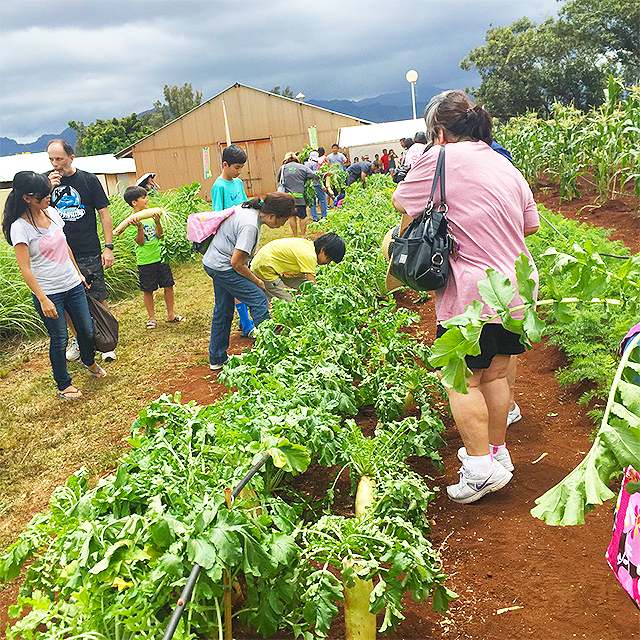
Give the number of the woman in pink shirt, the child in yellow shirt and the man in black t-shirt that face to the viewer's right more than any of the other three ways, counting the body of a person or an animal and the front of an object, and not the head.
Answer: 1

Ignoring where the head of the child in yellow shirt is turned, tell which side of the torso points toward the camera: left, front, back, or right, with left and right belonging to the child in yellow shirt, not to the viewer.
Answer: right

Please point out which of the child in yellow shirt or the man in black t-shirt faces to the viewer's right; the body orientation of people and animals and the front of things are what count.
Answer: the child in yellow shirt

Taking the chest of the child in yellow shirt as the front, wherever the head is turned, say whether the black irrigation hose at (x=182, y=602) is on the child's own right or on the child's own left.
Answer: on the child's own right

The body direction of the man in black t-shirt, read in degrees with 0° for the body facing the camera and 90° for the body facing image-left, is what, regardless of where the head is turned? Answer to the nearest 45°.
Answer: approximately 45°

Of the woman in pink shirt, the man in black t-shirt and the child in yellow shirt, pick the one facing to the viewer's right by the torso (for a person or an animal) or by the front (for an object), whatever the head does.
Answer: the child in yellow shirt

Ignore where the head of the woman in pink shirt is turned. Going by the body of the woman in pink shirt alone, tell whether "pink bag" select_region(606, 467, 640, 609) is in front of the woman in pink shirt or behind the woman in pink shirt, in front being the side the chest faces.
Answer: behind

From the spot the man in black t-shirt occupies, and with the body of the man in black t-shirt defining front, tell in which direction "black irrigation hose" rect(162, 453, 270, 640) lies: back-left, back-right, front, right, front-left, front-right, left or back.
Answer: front-left

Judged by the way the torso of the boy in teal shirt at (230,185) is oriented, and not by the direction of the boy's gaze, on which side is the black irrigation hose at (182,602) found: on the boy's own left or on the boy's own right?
on the boy's own right

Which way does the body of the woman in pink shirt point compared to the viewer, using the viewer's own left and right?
facing away from the viewer and to the left of the viewer

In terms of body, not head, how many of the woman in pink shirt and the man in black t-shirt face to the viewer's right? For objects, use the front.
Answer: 0

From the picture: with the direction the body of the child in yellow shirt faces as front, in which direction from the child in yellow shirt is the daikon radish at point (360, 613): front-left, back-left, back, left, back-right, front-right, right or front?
right

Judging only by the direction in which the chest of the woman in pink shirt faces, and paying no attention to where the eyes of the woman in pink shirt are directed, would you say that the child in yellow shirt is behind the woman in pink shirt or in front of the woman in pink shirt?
in front

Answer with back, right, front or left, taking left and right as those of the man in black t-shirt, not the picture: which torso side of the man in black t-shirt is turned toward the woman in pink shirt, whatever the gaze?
left

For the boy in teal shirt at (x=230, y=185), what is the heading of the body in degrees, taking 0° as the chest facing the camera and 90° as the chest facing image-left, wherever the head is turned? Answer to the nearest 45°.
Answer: approximately 315°

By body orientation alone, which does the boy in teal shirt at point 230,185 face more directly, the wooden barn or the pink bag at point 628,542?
the pink bag

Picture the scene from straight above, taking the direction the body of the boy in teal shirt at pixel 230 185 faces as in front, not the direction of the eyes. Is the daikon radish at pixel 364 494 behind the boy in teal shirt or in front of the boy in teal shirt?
in front
